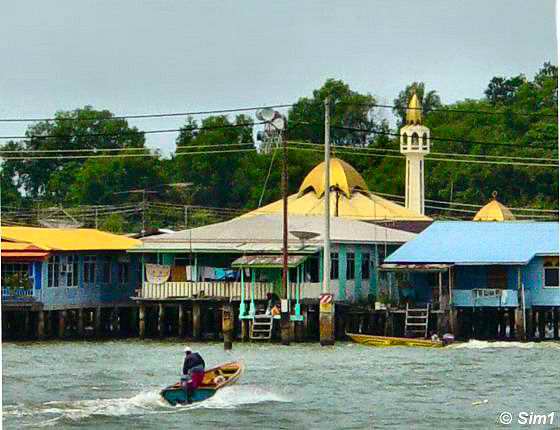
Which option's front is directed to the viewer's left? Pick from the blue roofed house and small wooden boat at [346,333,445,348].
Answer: the small wooden boat

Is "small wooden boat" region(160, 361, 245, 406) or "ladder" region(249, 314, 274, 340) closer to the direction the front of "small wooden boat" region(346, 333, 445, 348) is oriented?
the ladder

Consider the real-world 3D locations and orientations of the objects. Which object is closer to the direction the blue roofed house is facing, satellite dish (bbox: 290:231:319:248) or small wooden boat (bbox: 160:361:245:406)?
the small wooden boat

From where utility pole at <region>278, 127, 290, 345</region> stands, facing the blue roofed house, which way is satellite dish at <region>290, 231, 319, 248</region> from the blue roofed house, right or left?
left

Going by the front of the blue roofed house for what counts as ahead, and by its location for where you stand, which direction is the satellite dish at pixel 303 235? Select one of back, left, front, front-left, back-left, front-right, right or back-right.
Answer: right

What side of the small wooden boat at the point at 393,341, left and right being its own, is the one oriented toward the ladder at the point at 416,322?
right

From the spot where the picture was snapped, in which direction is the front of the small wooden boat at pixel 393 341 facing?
facing to the left of the viewer

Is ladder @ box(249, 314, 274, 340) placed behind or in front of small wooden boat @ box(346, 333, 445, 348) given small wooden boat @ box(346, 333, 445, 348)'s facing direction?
in front

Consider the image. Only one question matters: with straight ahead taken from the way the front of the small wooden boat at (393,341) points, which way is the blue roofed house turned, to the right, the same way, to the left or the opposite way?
to the left

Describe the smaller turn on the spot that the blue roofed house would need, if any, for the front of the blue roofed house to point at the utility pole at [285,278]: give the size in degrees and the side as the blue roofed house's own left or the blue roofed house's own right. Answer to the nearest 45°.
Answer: approximately 45° to the blue roofed house's own right

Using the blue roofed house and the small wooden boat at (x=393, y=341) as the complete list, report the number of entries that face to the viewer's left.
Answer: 1

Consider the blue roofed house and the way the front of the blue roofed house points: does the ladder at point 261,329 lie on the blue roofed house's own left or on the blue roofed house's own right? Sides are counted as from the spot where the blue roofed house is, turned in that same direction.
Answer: on the blue roofed house's own right

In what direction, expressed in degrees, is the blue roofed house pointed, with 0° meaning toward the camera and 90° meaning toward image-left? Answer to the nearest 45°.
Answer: approximately 0°
